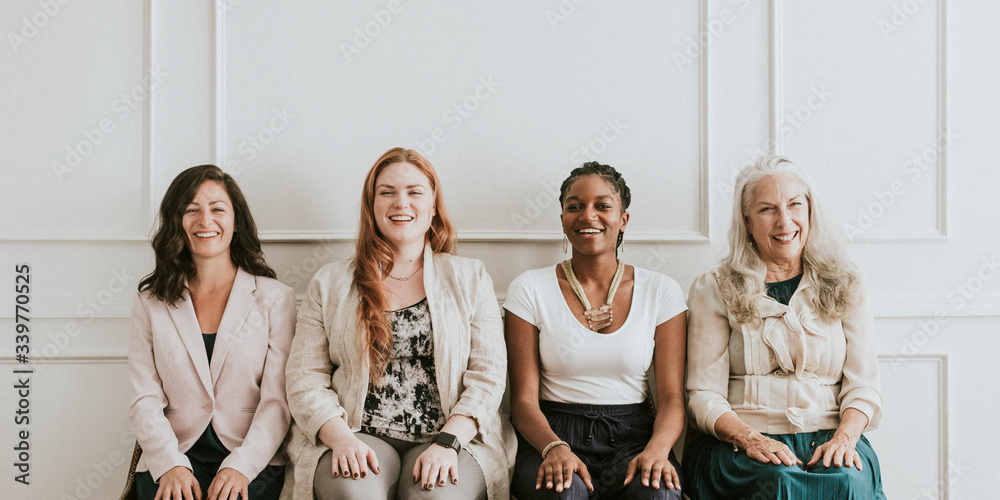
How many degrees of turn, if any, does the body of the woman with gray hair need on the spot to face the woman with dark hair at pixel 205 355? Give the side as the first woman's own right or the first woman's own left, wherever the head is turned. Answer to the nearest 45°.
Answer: approximately 45° to the first woman's own right

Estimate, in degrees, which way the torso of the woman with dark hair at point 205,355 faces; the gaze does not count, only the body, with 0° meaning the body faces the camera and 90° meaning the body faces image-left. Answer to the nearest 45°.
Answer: approximately 0°

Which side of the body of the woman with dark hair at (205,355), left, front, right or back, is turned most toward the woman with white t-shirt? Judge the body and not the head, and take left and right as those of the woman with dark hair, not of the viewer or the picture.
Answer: left

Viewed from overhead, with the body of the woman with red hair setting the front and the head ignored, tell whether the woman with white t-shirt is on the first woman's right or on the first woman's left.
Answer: on the first woman's left

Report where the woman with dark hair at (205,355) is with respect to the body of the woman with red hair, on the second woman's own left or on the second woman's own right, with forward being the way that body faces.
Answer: on the second woman's own right

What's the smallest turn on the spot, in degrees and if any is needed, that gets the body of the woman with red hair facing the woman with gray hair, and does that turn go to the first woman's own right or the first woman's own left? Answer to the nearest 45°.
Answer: approximately 90° to the first woman's own left
